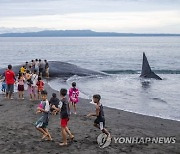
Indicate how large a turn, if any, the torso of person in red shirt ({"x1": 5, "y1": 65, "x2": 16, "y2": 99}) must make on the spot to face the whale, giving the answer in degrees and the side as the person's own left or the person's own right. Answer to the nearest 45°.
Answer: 0° — they already face it
